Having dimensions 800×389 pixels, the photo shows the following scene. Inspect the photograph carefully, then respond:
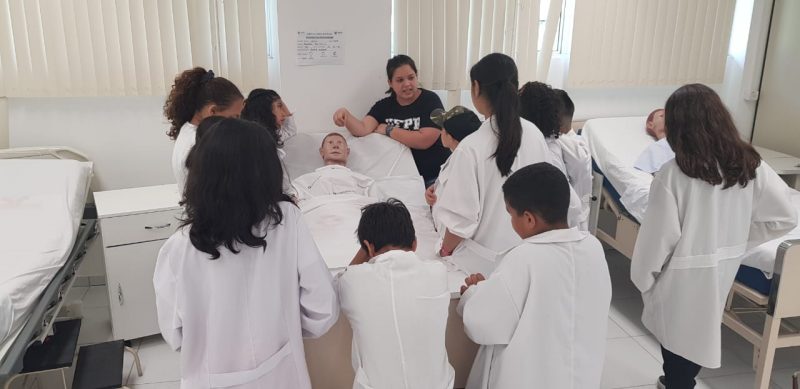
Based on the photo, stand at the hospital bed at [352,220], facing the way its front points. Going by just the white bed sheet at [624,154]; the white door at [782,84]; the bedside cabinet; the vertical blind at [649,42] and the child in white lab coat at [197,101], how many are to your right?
2

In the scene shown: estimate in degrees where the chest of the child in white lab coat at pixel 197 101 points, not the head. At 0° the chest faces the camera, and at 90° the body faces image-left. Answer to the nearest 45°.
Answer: approximately 270°

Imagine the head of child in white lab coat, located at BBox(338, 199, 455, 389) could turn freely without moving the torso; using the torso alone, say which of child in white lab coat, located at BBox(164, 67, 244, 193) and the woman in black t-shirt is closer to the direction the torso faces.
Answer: the woman in black t-shirt

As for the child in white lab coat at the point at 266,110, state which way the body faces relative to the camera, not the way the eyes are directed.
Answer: to the viewer's right

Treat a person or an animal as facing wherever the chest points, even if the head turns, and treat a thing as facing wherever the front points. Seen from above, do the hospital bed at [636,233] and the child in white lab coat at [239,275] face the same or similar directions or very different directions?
very different directions

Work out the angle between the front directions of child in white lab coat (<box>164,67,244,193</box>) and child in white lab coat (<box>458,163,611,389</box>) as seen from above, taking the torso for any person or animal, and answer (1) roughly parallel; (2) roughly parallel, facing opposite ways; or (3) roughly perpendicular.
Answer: roughly perpendicular

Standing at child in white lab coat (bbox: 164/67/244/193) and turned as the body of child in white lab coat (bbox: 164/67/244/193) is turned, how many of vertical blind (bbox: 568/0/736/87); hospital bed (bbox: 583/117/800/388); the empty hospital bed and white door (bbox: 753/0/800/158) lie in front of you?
3

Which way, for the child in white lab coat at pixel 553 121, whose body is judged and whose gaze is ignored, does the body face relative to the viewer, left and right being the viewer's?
facing to the left of the viewer

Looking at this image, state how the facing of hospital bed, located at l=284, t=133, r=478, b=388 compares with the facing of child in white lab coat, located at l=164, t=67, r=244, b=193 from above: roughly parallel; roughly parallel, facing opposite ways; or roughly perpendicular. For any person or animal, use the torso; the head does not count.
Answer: roughly perpendicular

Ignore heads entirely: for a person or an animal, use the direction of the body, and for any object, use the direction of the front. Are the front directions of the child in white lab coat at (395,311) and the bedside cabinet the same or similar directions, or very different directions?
very different directions

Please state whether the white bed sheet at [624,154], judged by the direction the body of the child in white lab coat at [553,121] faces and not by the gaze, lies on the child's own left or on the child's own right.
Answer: on the child's own right

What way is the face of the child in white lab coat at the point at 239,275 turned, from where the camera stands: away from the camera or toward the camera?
away from the camera
